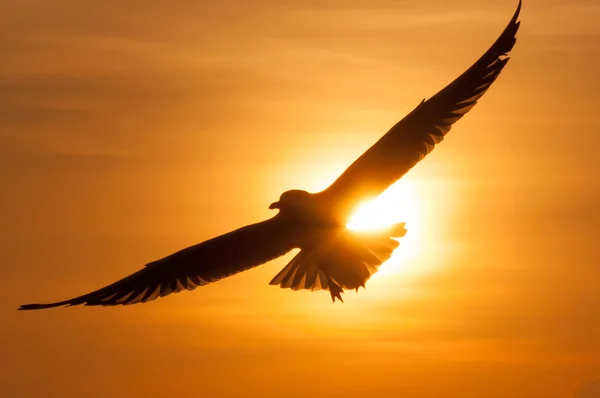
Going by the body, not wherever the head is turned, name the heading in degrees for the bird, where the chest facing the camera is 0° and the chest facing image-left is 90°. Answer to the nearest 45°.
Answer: approximately 45°
